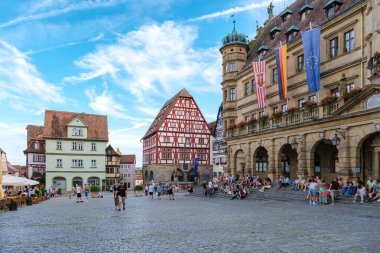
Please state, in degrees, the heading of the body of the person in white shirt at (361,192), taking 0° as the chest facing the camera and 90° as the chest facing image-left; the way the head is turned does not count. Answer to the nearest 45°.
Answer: approximately 45°

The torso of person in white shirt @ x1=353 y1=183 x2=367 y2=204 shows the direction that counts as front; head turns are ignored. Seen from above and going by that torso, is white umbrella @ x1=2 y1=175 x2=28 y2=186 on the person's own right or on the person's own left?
on the person's own right

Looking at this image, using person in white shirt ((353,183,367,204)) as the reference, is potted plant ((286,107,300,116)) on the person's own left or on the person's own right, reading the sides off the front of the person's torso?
on the person's own right

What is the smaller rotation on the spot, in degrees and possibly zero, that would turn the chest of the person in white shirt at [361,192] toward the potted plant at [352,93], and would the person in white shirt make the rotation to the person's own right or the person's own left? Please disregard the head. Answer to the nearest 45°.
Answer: approximately 135° to the person's own right

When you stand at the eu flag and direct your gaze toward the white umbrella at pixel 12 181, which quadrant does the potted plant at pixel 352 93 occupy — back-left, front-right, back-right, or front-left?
back-left

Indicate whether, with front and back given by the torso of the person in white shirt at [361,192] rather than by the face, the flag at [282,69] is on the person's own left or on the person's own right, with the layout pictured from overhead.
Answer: on the person's own right

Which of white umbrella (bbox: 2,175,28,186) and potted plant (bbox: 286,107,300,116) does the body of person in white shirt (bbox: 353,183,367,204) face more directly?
the white umbrella

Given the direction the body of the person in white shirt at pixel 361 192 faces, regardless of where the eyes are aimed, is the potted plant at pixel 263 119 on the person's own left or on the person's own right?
on the person's own right
